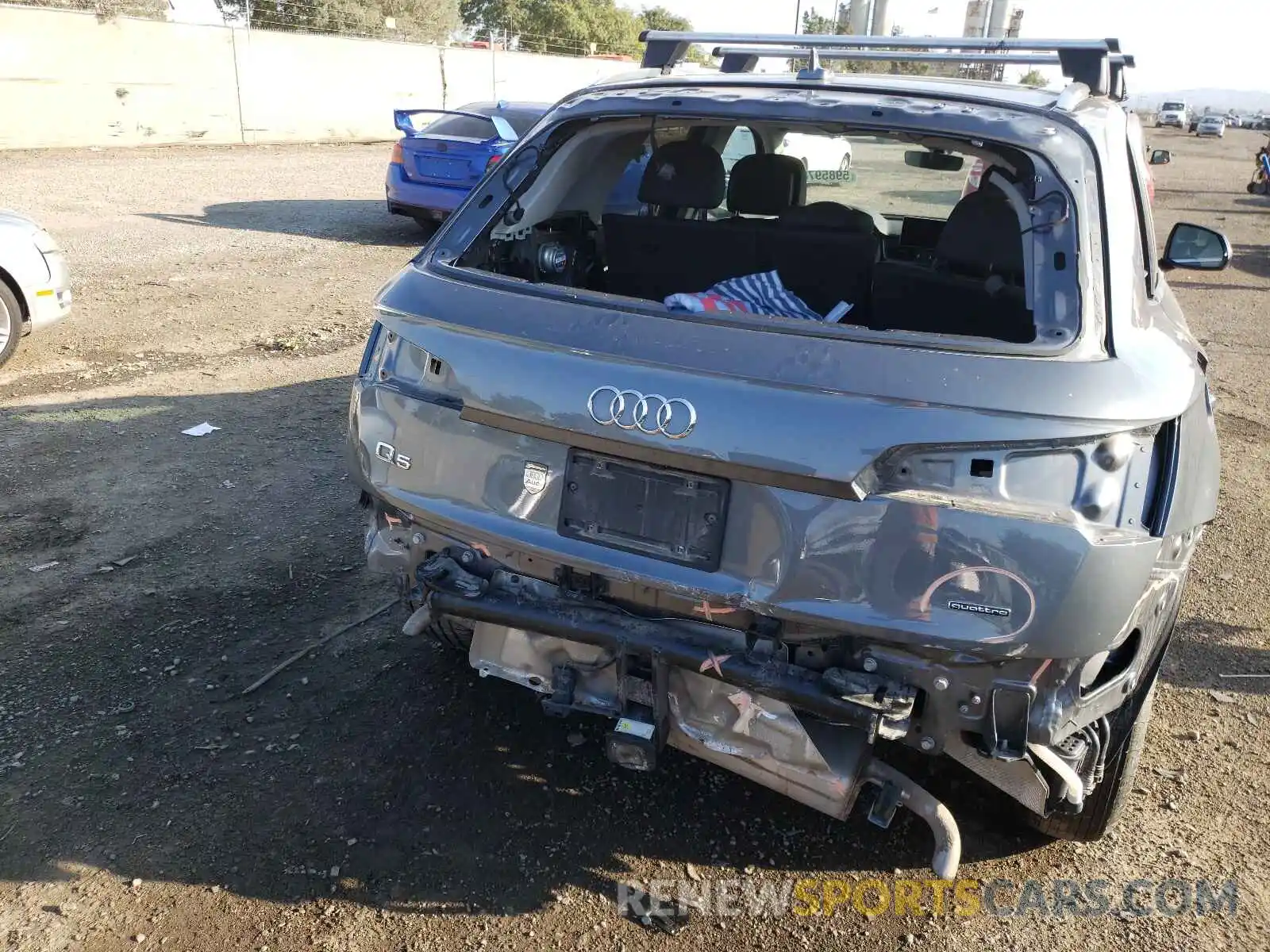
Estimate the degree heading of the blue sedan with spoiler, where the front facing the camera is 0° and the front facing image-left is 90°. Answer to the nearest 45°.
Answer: approximately 225°

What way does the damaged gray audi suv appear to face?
away from the camera

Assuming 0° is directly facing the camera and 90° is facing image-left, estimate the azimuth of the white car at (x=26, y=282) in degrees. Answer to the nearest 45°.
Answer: approximately 270°

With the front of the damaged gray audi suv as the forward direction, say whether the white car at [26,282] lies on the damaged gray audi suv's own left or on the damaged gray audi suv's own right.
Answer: on the damaged gray audi suv's own left

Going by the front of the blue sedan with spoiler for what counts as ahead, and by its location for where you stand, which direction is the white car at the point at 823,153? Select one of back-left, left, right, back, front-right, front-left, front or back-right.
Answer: right

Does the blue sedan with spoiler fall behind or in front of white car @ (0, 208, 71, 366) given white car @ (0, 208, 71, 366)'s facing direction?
in front

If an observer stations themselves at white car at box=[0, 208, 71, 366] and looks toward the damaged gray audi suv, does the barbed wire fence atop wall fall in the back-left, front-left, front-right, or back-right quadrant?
back-left

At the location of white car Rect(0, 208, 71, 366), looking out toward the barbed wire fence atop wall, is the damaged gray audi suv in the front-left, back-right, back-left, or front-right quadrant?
back-right
